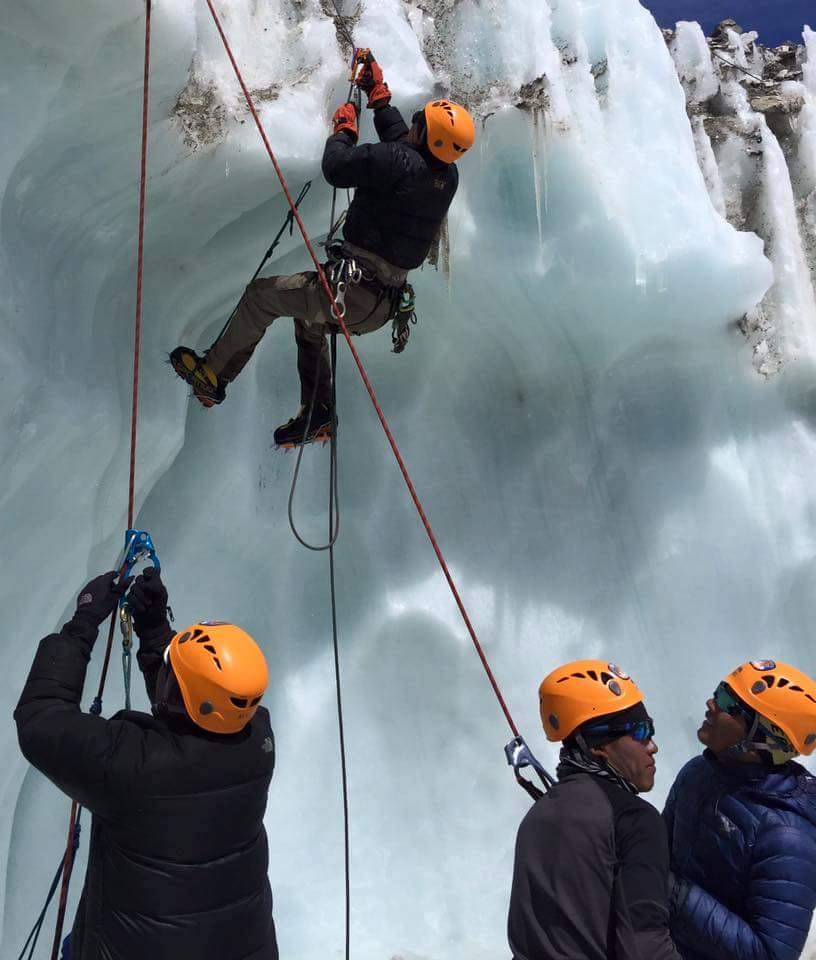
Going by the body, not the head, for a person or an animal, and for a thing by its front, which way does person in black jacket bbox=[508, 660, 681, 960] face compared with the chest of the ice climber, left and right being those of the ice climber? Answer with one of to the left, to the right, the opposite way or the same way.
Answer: to the right

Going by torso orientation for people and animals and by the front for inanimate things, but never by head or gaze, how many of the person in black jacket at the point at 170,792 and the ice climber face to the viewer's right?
0

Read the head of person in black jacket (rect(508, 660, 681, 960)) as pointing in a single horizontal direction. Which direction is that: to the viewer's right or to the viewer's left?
to the viewer's right

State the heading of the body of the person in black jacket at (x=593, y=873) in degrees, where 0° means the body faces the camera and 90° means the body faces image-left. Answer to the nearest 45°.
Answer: approximately 225°

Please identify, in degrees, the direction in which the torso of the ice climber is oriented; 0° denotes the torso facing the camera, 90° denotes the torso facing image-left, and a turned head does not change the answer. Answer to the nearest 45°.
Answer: approximately 135°

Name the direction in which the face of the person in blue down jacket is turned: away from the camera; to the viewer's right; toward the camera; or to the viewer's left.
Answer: to the viewer's left
